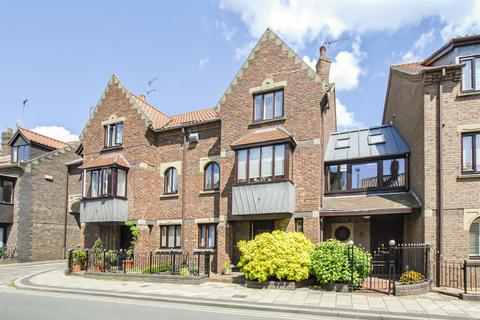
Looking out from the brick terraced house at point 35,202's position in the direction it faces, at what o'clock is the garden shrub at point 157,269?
The garden shrub is roughly at 10 o'clock from the brick terraced house.

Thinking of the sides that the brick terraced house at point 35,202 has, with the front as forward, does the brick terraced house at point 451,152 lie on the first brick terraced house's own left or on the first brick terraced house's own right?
on the first brick terraced house's own left

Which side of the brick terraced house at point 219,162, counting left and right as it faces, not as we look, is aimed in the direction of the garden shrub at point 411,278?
left

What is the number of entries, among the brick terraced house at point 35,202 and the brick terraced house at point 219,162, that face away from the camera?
0

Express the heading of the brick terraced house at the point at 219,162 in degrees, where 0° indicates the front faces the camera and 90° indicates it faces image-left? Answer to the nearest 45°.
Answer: approximately 45°

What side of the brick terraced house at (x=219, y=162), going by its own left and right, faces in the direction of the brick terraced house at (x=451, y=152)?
left

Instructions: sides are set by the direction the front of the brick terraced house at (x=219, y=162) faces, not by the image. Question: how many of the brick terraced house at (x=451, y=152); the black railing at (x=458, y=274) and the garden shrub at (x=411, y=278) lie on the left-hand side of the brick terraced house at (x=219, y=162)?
3

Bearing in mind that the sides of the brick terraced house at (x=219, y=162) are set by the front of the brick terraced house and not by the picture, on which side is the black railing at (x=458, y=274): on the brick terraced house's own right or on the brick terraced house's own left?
on the brick terraced house's own left

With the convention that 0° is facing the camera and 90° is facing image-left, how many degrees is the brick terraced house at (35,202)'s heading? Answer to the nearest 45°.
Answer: approximately 45°
